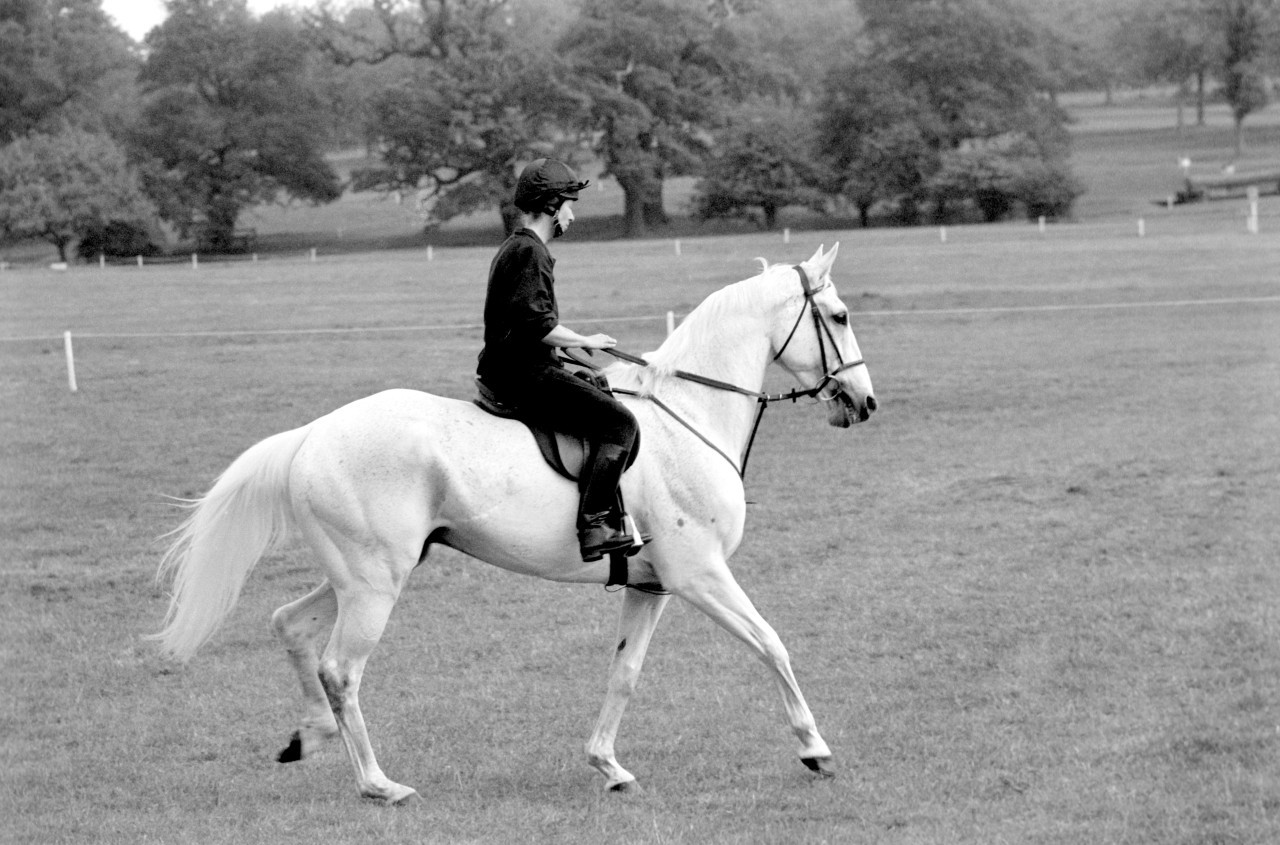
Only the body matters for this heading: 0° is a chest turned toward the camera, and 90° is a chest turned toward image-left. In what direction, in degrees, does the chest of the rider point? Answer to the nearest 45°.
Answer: approximately 270°

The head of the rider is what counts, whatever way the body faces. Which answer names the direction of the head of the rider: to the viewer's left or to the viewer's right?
to the viewer's right

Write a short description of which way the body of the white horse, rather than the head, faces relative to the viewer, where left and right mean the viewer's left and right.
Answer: facing to the right of the viewer
